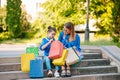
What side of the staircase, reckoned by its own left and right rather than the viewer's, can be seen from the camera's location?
front

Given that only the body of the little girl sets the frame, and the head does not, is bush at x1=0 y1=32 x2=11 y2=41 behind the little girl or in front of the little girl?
behind

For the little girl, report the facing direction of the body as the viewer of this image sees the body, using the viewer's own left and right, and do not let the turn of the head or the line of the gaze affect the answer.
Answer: facing the viewer and to the right of the viewer

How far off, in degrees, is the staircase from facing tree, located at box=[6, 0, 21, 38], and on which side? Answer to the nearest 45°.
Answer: approximately 180°
